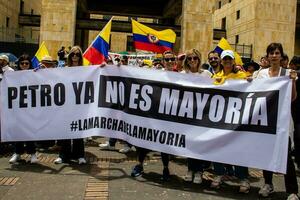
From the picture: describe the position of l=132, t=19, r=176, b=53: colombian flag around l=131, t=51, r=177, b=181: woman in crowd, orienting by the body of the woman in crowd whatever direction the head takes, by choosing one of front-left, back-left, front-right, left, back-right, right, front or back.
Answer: back

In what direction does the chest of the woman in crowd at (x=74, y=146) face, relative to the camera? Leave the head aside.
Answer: toward the camera

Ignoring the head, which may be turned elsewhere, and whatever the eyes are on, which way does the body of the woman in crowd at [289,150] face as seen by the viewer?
toward the camera

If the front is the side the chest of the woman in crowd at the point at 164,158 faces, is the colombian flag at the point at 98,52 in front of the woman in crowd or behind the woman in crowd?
behind

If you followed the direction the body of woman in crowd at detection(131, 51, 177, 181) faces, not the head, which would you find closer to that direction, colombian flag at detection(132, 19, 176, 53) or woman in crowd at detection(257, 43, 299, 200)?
the woman in crowd

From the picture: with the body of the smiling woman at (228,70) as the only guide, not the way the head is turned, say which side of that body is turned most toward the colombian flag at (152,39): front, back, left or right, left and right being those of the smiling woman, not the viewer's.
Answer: back
